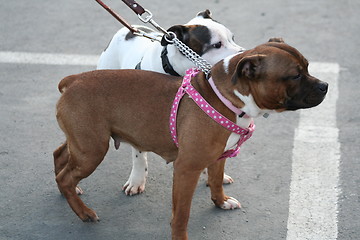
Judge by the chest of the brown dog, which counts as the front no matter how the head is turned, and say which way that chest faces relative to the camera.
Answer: to the viewer's right

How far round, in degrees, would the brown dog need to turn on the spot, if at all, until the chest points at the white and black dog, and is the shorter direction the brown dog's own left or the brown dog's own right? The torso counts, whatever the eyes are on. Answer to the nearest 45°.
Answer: approximately 90° to the brown dog's own left
